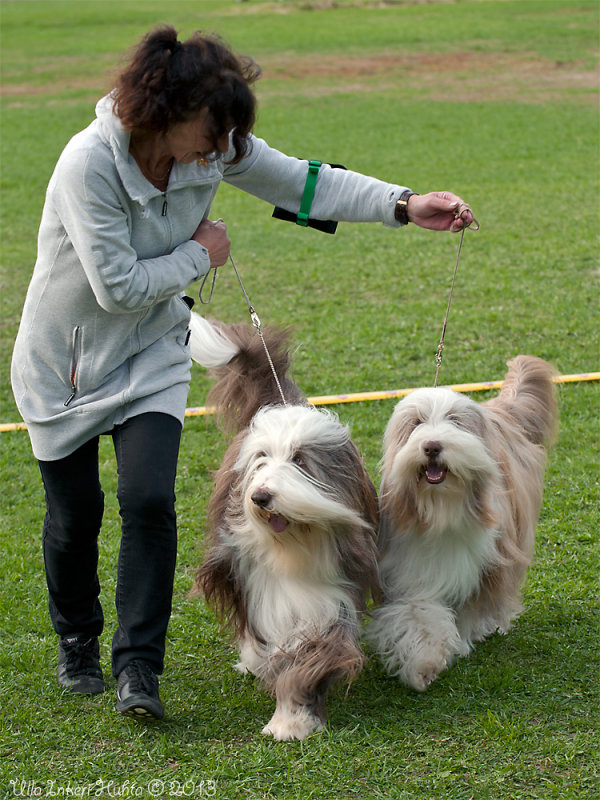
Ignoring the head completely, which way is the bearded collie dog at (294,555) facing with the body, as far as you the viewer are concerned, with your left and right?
facing the viewer

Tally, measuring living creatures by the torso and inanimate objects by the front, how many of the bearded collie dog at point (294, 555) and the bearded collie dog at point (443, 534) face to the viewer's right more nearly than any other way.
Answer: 0

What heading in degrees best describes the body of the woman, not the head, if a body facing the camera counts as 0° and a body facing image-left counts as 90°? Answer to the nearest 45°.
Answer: approximately 315°

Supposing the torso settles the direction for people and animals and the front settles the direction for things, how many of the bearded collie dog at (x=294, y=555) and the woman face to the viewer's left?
0

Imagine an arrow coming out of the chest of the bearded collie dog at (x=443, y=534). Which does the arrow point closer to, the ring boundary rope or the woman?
the woman

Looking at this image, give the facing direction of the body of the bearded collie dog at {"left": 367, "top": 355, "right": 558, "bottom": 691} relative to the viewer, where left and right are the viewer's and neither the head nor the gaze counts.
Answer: facing the viewer and to the left of the viewer

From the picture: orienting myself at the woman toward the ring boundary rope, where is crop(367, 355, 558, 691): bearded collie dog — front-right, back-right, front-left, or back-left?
front-right

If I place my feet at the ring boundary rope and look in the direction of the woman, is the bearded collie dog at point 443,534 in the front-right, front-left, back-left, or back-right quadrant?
front-left

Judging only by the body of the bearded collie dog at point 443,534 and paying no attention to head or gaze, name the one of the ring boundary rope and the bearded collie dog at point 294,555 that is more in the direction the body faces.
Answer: the bearded collie dog

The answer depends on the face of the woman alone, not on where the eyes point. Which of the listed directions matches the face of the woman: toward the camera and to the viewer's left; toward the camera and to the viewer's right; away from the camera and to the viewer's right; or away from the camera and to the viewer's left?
toward the camera and to the viewer's right
